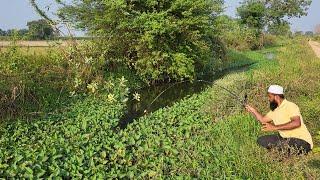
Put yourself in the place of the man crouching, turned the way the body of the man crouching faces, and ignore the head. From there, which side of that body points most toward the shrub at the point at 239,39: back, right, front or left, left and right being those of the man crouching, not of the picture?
right

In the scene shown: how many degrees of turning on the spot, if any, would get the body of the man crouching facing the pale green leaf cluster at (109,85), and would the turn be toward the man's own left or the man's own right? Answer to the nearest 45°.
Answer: approximately 45° to the man's own right

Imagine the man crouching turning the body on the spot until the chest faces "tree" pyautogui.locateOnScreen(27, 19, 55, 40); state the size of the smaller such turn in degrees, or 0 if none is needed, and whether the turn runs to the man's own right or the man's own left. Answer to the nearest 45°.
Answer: approximately 45° to the man's own right

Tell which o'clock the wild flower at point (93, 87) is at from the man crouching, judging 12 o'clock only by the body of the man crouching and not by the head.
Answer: The wild flower is roughly at 1 o'clock from the man crouching.

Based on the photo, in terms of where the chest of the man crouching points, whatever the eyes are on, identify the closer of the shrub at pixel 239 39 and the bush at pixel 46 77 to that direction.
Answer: the bush

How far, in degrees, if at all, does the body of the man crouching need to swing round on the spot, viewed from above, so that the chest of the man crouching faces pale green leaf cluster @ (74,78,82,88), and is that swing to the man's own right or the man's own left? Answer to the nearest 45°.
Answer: approximately 45° to the man's own right

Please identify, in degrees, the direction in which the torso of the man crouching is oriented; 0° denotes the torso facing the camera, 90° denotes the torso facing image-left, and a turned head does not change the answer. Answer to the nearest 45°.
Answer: approximately 90°
